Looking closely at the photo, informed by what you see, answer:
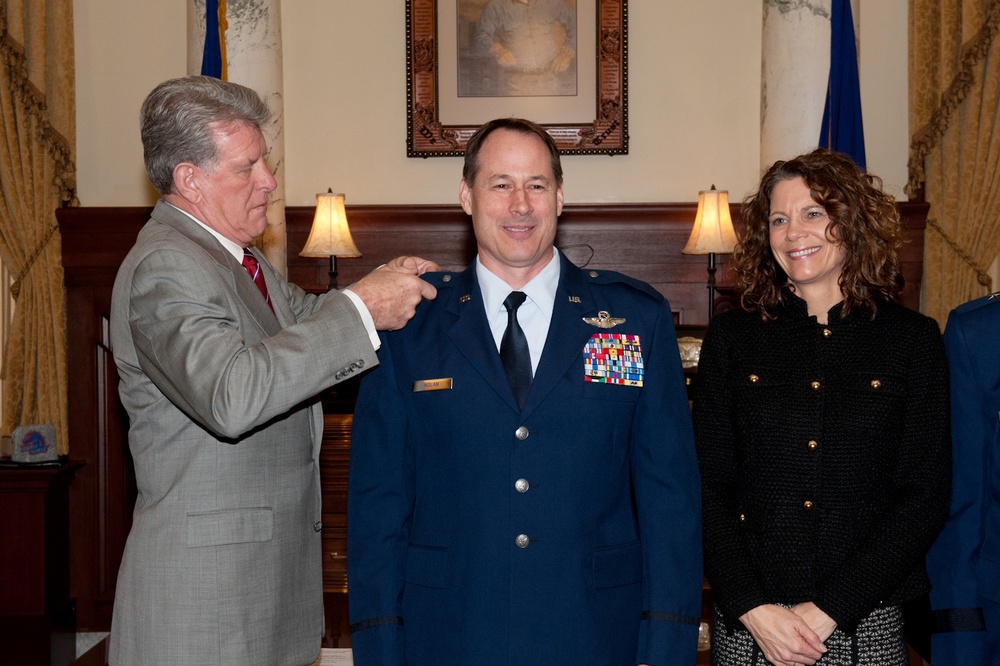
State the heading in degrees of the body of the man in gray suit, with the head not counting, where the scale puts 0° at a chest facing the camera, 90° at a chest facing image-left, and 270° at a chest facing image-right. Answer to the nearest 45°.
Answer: approximately 270°

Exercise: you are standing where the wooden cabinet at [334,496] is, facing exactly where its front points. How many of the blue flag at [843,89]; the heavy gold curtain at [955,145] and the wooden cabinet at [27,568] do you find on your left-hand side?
2

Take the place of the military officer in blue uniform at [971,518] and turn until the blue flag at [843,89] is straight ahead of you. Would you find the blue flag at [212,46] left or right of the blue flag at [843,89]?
left

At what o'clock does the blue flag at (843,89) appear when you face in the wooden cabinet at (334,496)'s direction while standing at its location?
The blue flag is roughly at 9 o'clock from the wooden cabinet.

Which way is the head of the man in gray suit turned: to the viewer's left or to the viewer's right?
to the viewer's right

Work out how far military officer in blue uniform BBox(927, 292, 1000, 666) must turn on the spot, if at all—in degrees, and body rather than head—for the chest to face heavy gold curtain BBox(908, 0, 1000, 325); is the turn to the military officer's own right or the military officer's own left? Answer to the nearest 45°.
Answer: approximately 180°
